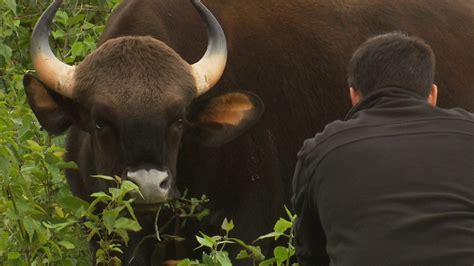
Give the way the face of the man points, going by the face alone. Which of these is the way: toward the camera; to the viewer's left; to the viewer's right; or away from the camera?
away from the camera

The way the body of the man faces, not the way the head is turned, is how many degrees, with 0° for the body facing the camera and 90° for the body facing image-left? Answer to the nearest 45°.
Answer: approximately 180°

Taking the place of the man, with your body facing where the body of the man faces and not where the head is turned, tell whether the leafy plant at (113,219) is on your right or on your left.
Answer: on your left
